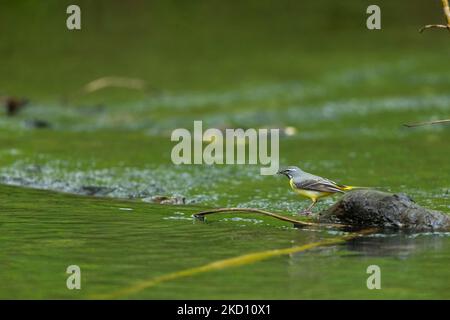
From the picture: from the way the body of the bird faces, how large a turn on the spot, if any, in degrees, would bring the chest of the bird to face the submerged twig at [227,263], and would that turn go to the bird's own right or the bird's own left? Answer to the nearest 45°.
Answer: approximately 90° to the bird's own left

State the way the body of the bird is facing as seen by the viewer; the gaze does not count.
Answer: to the viewer's left

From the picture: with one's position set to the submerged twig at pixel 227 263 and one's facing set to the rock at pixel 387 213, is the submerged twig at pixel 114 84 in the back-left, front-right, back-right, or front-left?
front-left

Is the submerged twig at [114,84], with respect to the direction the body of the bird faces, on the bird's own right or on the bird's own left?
on the bird's own right
